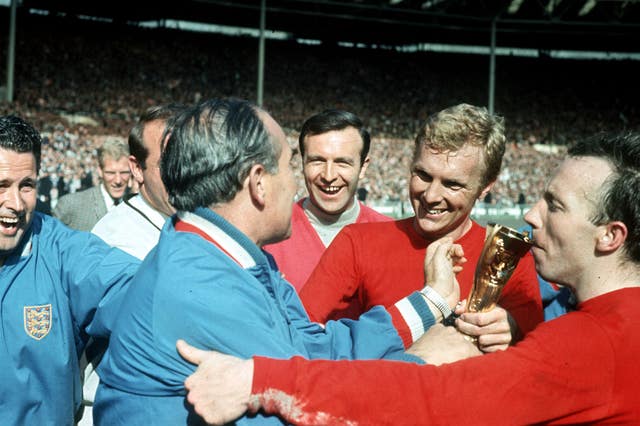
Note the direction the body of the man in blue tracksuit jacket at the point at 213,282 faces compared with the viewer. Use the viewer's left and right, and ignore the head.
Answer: facing away from the viewer and to the right of the viewer

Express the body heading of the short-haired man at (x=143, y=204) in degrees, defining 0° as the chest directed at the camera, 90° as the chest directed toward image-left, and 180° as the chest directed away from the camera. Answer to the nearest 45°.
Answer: approximately 315°

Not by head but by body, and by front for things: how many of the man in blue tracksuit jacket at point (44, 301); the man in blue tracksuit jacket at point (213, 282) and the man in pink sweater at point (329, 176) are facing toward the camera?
2

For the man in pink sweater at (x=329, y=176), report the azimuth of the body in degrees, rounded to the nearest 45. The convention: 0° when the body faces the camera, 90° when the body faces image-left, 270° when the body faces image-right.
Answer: approximately 0°

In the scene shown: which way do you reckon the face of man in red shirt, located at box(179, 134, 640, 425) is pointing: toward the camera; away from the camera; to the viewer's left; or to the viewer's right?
to the viewer's left

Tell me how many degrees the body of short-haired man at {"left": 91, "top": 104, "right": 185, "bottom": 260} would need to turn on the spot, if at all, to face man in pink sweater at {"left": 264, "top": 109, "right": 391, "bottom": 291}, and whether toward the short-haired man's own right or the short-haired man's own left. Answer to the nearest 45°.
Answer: approximately 45° to the short-haired man's own left

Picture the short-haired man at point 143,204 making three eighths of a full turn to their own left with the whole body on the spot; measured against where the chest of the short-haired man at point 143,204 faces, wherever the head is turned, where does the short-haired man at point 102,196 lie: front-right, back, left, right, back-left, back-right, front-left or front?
front

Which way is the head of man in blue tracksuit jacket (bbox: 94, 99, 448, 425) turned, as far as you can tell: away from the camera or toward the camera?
away from the camera

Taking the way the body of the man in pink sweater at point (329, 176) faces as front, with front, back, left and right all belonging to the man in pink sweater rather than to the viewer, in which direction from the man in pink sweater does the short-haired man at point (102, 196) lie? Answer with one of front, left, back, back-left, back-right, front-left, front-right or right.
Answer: back-right

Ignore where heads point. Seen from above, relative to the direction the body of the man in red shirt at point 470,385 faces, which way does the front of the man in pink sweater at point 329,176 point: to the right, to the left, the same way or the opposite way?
to the left

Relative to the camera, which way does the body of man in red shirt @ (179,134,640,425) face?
to the viewer's left
